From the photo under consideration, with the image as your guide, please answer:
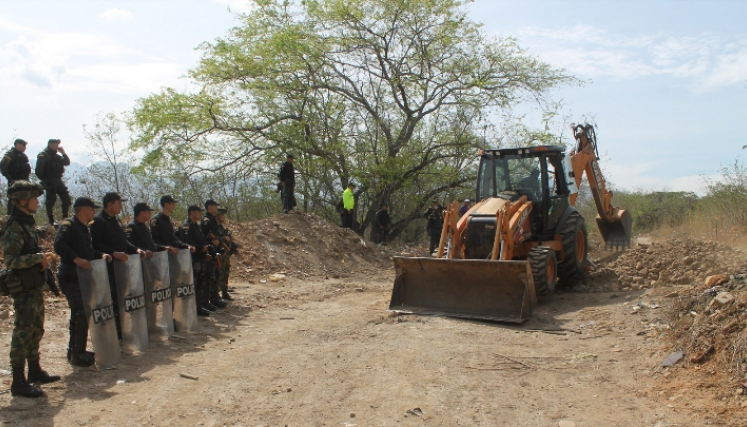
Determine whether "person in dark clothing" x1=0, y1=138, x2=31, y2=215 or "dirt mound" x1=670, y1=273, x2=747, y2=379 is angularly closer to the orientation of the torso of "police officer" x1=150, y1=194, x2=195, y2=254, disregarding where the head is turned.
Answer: the dirt mound

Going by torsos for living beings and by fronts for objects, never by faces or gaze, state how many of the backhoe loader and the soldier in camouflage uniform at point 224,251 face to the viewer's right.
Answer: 1

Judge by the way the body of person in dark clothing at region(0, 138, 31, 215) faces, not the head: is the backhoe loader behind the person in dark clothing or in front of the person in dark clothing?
in front

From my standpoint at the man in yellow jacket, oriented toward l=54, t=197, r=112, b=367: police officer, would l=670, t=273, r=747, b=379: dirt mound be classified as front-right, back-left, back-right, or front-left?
front-left

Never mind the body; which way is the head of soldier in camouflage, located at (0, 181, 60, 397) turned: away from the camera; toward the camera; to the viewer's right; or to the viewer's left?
to the viewer's right

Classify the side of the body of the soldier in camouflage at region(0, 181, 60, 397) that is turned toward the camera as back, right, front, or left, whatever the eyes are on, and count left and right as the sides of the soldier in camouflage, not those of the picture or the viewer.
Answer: right

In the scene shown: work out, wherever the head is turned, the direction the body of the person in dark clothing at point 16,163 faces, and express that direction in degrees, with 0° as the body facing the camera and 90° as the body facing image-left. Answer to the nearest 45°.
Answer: approximately 315°

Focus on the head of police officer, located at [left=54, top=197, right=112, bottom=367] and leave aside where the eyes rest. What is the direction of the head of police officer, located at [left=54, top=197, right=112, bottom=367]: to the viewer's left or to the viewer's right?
to the viewer's right

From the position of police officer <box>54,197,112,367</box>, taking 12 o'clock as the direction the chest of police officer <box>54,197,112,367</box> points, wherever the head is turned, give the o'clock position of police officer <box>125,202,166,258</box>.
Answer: police officer <box>125,202,166,258</box> is roughly at 10 o'clock from police officer <box>54,197,112,367</box>.

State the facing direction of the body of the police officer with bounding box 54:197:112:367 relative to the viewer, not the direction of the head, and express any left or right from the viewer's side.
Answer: facing to the right of the viewer

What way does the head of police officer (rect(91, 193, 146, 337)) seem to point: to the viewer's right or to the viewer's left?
to the viewer's right
